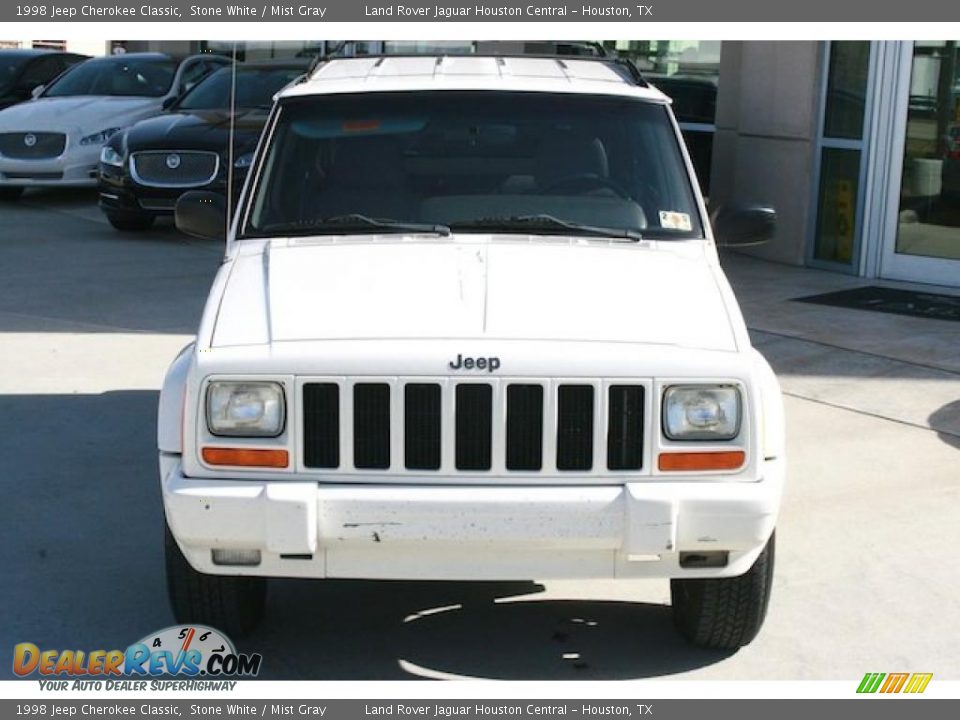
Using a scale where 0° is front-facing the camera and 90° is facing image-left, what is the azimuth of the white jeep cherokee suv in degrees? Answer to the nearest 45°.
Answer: approximately 0°

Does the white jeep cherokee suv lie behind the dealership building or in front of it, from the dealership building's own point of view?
in front

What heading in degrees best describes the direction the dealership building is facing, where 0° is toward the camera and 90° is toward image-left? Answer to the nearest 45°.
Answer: approximately 45°

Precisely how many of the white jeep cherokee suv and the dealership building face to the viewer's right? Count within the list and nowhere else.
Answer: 0

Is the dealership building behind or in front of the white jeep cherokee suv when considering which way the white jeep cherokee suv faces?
behind
